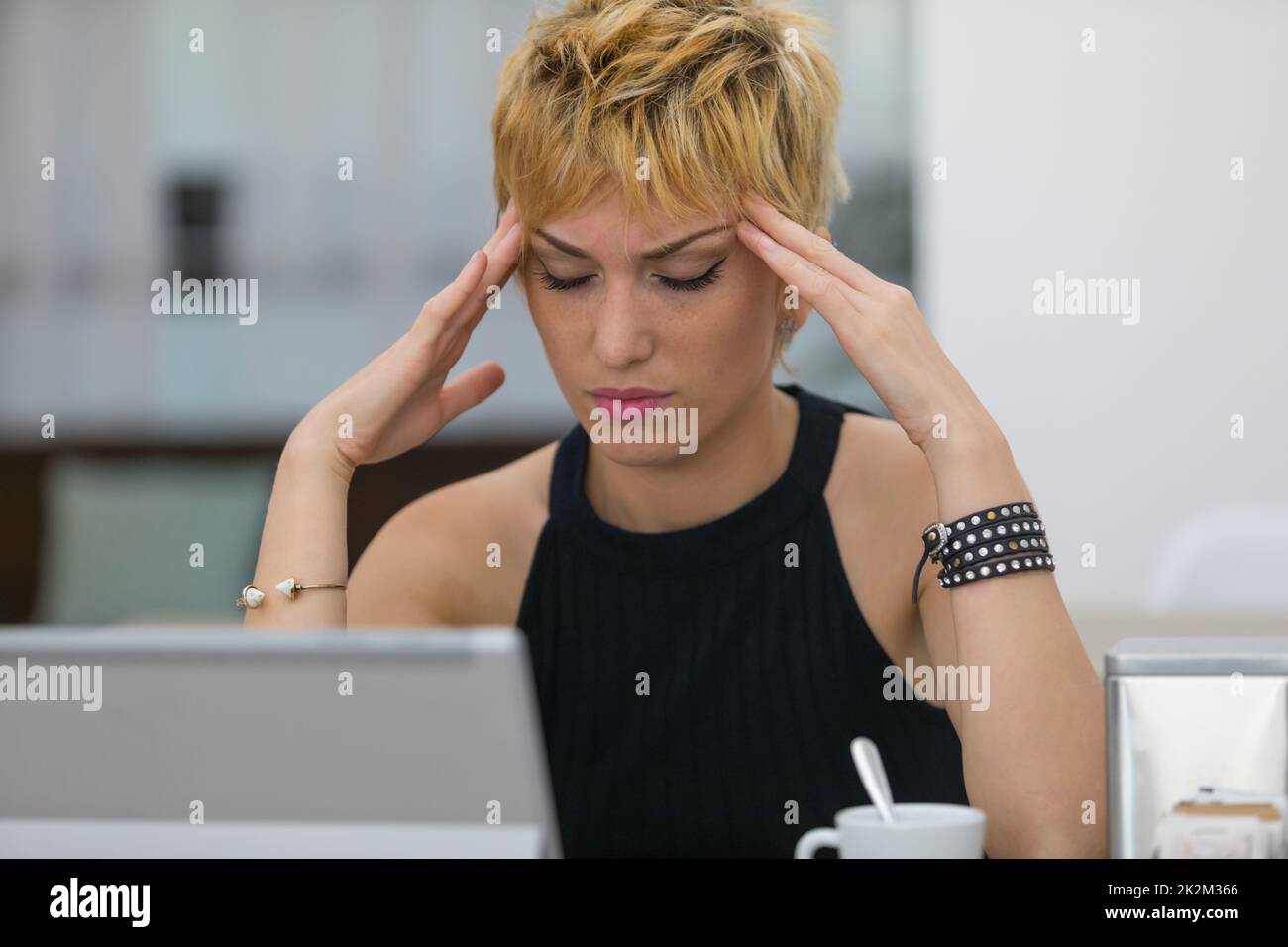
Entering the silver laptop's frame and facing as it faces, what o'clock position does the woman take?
The woman is roughly at 1 o'clock from the silver laptop.

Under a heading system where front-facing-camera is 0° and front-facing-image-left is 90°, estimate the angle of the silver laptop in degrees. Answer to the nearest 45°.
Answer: approximately 180°

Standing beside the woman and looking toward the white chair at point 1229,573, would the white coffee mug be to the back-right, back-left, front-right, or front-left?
back-right

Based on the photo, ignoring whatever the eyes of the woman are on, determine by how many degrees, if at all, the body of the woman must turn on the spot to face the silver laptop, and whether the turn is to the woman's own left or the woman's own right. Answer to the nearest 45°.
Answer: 0° — they already face it

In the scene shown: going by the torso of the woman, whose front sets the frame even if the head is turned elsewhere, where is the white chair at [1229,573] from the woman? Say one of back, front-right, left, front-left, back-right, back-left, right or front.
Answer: back-left

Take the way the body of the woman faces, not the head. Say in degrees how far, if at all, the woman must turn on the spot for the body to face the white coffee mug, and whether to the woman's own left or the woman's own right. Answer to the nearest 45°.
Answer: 0° — they already face it

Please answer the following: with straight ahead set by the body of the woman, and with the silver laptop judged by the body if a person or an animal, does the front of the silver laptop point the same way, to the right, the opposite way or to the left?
the opposite way
